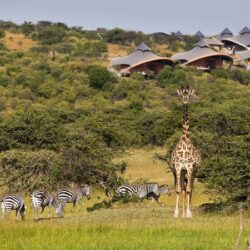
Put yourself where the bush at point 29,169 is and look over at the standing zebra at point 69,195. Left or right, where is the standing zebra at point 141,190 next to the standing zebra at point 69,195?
left

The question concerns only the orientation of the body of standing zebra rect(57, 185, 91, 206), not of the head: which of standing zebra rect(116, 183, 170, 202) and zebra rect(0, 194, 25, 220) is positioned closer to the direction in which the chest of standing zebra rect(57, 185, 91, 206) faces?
the standing zebra rect(116, 183, 170, 202)

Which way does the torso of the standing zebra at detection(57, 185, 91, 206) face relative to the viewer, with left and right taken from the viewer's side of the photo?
facing to the right of the viewer

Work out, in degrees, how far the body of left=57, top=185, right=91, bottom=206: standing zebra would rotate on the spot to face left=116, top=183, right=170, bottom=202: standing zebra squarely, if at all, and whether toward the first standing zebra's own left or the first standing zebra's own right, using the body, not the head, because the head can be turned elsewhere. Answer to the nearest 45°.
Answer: approximately 45° to the first standing zebra's own left

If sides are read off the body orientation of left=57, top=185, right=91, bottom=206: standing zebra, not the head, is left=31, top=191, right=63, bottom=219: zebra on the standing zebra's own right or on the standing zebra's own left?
on the standing zebra's own right
